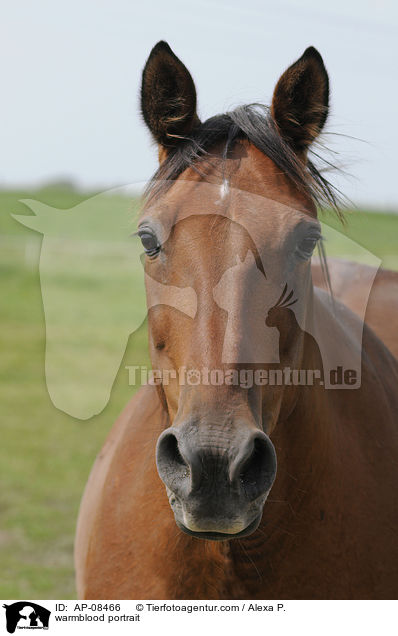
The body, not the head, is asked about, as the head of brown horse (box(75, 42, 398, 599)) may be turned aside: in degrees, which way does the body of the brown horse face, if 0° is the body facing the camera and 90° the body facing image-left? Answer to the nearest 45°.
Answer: approximately 0°
